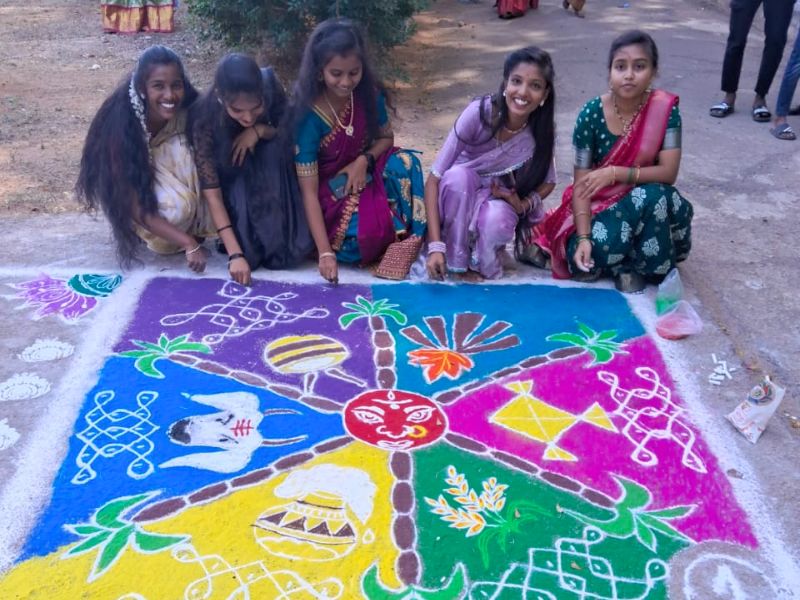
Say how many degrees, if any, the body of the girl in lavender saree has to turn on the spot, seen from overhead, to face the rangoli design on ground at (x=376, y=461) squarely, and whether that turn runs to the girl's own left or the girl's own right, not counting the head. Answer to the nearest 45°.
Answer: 0° — they already face it

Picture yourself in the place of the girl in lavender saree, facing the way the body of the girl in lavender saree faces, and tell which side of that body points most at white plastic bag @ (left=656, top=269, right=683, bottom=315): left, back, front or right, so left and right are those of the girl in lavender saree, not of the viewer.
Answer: left

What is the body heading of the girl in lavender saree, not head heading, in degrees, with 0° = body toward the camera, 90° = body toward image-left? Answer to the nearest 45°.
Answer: approximately 0°
